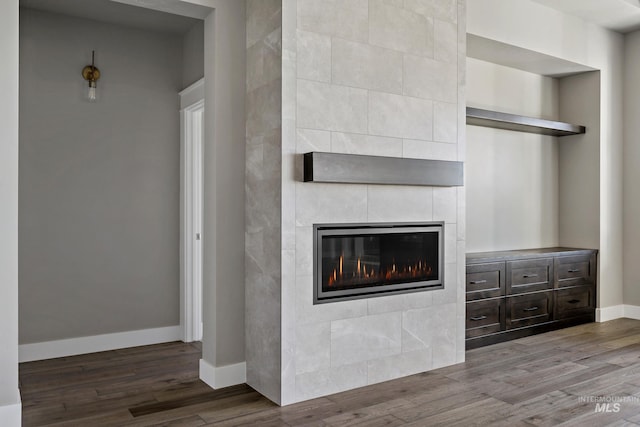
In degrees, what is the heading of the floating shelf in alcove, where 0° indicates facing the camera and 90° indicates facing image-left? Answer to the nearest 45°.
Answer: approximately 315°

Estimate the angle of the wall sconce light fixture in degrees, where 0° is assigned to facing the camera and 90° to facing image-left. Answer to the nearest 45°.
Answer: approximately 0°

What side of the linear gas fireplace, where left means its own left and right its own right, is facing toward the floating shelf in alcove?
left

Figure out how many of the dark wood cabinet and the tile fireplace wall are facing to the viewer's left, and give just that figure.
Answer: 0

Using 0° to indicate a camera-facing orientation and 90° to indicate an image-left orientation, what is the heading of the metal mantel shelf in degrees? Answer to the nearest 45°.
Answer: approximately 315°

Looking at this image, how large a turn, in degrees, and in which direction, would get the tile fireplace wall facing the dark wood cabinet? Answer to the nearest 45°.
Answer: approximately 90° to its left

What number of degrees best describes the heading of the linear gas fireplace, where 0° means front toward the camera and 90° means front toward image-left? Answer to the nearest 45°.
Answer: approximately 315°

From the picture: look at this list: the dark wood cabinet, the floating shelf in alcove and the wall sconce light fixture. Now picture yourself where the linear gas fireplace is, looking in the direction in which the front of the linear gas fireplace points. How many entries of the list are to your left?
2

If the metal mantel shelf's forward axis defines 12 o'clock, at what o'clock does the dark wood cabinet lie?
The dark wood cabinet is roughly at 9 o'clock from the metal mantel shelf.

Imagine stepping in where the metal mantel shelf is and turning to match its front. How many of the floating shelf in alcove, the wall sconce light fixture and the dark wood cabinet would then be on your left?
2
